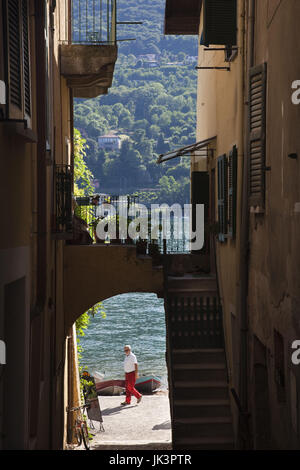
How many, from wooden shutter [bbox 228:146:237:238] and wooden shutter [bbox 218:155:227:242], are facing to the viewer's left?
2

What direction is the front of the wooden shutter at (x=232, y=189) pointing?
to the viewer's left

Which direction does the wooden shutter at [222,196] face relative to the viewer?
to the viewer's left

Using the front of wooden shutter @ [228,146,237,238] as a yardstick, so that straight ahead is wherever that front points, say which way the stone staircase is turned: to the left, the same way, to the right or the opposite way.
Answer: to the left

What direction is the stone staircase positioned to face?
toward the camera

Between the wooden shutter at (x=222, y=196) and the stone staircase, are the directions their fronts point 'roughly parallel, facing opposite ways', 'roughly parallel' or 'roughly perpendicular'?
roughly perpendicular

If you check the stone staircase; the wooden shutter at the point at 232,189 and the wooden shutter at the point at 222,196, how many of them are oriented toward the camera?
1

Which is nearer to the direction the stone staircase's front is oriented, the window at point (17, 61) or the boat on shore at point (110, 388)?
the window

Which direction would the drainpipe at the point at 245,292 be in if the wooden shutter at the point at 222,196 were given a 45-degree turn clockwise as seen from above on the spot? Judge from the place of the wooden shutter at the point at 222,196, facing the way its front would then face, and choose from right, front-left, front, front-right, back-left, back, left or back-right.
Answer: back-left

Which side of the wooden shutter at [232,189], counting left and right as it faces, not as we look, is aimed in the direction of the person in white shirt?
right

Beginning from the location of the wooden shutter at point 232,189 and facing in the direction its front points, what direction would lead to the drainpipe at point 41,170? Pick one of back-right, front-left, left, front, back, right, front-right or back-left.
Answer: front-left
